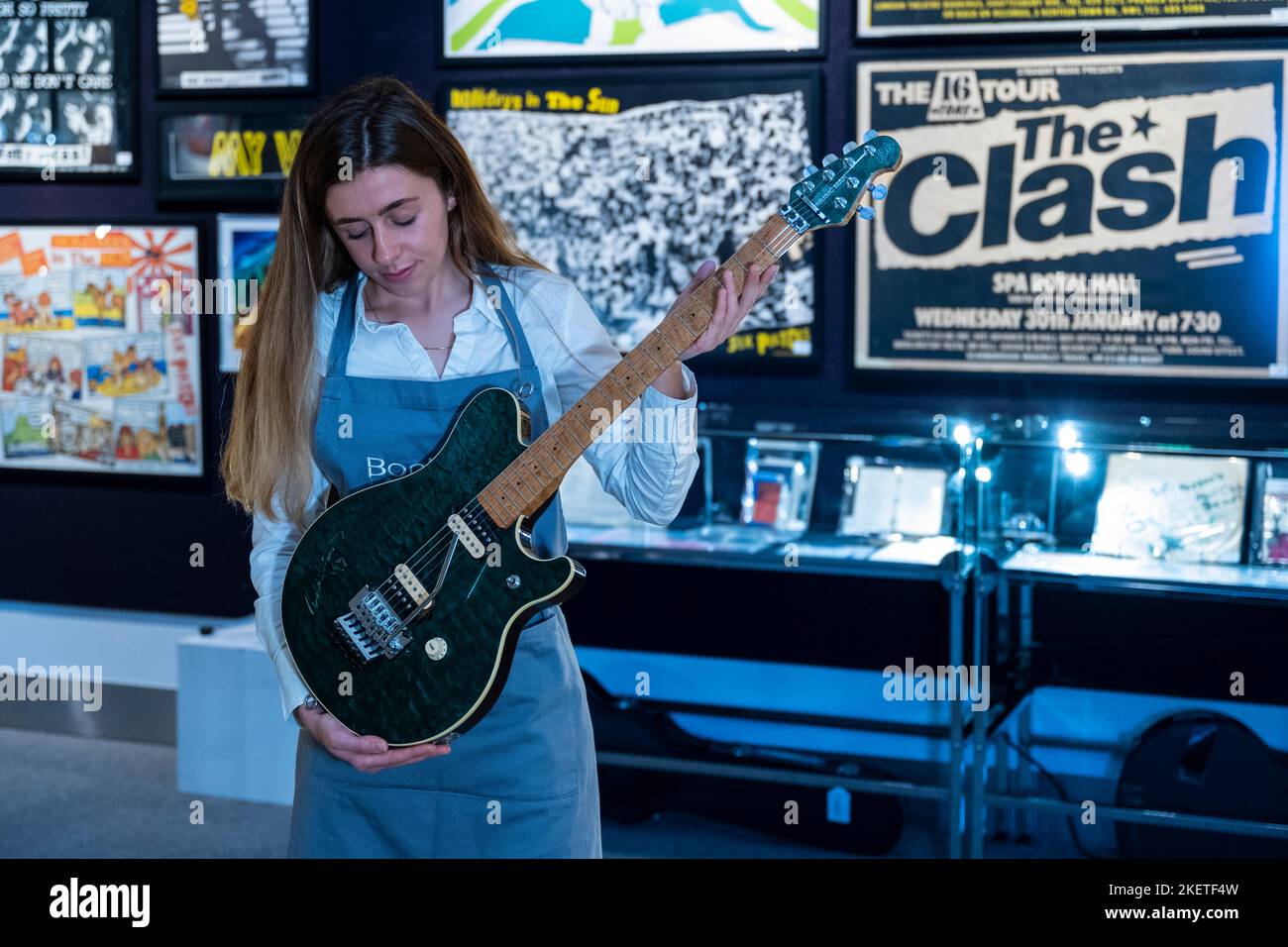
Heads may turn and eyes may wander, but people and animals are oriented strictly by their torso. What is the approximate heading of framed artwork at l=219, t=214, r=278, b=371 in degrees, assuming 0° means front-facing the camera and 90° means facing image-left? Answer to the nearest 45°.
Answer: approximately 0°

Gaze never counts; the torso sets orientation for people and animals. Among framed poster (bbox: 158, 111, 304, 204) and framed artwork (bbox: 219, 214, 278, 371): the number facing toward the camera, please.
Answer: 2

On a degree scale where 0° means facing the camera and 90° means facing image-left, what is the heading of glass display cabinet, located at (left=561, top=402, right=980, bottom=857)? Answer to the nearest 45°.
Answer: approximately 0°
